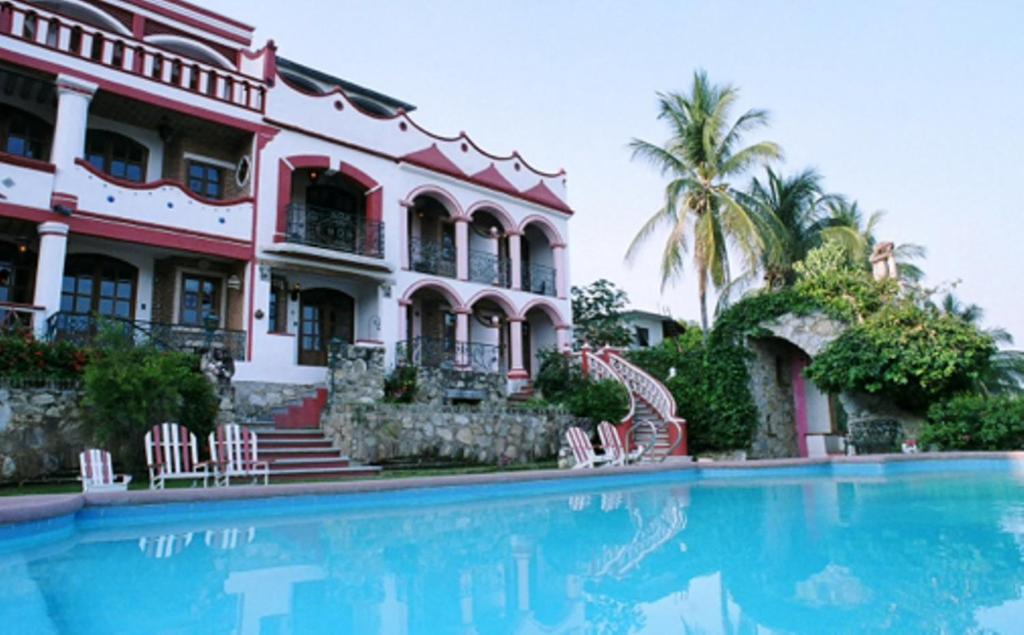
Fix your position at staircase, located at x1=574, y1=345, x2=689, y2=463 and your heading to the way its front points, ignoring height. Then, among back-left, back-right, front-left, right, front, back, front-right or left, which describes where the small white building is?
back

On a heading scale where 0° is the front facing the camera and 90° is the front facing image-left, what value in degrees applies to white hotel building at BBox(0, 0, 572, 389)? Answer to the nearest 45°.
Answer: approximately 315°

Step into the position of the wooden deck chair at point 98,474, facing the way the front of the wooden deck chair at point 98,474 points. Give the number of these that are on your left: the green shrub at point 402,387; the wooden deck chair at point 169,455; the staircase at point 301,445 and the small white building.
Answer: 4

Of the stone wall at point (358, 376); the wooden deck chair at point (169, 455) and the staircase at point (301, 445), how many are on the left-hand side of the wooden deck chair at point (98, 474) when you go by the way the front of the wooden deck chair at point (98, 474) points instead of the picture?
3

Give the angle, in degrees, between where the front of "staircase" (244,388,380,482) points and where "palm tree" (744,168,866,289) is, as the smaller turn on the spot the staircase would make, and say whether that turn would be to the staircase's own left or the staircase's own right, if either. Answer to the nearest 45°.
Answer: approximately 90° to the staircase's own left

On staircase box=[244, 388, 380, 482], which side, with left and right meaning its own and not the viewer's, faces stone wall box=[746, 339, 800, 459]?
left

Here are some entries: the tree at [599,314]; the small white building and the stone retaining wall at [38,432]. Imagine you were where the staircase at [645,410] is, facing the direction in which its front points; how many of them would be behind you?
2

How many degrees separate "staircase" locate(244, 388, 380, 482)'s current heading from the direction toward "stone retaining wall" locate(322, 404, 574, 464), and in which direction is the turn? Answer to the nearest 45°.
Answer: approximately 90° to its left

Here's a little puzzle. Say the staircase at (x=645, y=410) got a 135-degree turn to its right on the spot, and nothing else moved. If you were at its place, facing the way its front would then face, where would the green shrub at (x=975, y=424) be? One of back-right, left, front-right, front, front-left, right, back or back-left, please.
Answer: back-right

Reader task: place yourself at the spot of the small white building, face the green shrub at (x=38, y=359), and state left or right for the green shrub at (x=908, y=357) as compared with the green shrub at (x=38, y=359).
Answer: left

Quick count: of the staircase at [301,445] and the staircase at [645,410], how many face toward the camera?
2

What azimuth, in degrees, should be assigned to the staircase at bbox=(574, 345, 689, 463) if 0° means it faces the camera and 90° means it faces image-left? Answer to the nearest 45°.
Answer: approximately 0°

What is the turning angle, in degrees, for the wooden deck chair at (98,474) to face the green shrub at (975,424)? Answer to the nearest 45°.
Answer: approximately 45° to its left

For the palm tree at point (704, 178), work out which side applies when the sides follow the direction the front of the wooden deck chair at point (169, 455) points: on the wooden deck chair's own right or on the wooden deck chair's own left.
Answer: on the wooden deck chair's own left

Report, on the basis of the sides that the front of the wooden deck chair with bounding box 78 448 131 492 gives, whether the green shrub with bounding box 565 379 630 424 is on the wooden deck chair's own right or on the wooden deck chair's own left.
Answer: on the wooden deck chair's own left

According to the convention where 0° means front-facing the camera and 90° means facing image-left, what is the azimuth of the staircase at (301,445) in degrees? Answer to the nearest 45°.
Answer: approximately 0°
